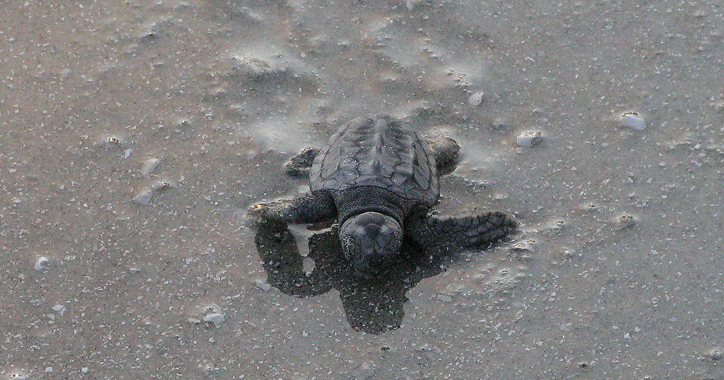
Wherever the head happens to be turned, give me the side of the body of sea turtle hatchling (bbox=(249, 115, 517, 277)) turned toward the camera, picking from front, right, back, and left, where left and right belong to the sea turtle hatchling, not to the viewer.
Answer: front

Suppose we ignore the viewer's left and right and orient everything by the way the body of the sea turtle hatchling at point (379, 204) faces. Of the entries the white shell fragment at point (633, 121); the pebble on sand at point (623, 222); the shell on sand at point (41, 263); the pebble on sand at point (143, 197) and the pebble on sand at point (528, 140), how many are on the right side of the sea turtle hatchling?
2

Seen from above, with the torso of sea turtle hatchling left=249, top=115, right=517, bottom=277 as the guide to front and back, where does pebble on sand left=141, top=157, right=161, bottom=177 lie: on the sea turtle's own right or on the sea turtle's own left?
on the sea turtle's own right

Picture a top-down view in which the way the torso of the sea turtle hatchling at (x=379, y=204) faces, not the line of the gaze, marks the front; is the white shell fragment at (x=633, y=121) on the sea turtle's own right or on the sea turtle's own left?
on the sea turtle's own left

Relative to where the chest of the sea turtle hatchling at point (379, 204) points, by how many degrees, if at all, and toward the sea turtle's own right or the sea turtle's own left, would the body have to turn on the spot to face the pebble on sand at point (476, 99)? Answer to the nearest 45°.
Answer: approximately 135° to the sea turtle's own left

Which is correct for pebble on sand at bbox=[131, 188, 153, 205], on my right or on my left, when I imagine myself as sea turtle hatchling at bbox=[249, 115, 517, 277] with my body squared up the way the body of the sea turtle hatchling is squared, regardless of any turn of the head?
on my right

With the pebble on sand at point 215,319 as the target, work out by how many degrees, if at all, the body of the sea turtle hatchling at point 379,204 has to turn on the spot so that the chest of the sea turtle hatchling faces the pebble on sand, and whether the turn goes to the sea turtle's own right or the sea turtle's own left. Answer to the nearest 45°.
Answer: approximately 45° to the sea turtle's own right

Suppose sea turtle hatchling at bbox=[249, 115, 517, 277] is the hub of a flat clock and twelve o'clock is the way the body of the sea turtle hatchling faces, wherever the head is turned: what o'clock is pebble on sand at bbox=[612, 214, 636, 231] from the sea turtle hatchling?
The pebble on sand is roughly at 9 o'clock from the sea turtle hatchling.

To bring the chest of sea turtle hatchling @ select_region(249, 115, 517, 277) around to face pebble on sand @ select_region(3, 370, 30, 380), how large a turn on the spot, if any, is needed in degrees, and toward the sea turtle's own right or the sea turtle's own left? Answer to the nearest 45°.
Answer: approximately 45° to the sea turtle's own right

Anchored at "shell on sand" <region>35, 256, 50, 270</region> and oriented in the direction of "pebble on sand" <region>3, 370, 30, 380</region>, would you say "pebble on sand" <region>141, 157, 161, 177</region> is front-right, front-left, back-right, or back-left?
back-left

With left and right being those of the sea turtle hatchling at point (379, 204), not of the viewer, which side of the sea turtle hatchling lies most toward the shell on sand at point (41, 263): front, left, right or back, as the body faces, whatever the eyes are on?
right
